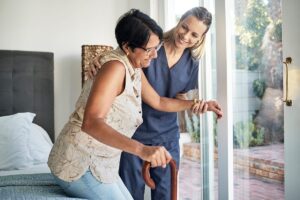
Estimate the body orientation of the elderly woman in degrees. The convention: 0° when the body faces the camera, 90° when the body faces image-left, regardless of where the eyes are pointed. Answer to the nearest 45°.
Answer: approximately 270°

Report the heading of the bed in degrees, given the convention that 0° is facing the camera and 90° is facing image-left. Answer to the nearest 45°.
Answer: approximately 0°
